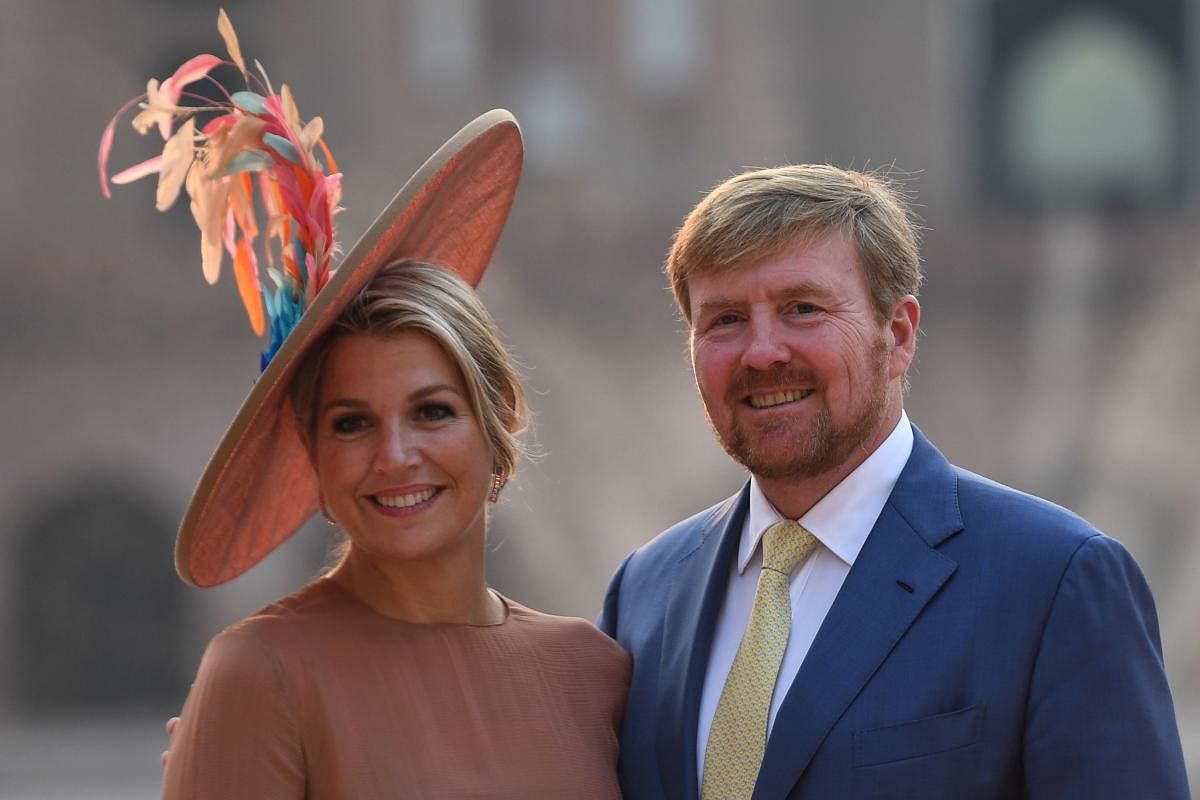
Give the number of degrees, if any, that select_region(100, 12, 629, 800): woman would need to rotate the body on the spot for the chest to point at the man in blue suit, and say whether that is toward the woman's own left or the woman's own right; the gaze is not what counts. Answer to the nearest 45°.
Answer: approximately 90° to the woman's own left

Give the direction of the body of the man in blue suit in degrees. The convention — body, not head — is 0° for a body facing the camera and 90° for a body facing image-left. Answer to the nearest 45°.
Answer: approximately 45°

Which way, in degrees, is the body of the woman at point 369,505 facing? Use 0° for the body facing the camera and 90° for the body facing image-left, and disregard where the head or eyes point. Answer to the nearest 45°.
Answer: approximately 0°

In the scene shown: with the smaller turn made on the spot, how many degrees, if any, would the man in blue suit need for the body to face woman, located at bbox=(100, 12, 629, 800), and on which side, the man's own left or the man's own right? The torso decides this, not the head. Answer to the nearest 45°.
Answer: approximately 45° to the man's own right

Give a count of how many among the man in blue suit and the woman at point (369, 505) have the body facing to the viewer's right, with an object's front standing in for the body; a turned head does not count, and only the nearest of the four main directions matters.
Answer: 0
